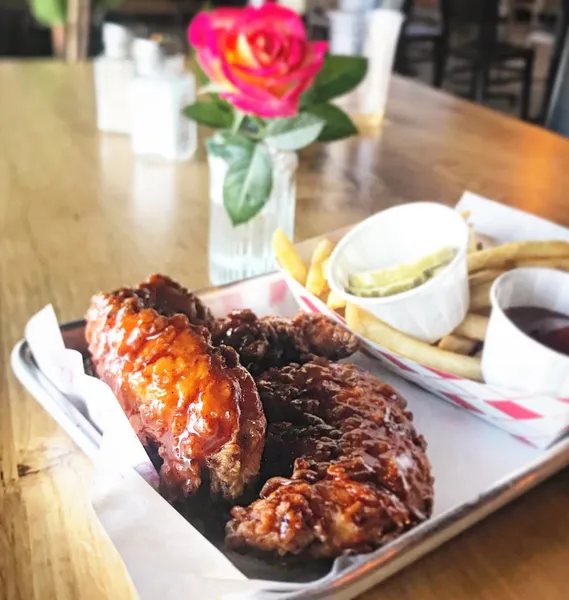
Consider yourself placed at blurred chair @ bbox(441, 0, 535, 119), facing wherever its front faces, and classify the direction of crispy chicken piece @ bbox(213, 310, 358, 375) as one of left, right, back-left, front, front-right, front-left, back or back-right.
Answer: front-right

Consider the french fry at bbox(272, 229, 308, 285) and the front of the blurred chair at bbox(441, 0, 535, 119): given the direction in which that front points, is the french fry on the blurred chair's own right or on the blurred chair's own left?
on the blurred chair's own right

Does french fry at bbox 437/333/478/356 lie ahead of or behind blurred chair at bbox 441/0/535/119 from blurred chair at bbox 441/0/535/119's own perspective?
ahead

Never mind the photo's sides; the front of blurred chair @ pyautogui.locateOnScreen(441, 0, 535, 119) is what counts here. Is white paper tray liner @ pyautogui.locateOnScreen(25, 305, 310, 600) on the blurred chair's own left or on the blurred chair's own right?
on the blurred chair's own right

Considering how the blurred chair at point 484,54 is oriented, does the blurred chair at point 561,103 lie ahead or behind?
ahead

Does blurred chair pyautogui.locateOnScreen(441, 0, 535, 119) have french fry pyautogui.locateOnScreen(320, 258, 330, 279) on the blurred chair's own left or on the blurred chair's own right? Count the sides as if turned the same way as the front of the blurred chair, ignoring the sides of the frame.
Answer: on the blurred chair's own right
